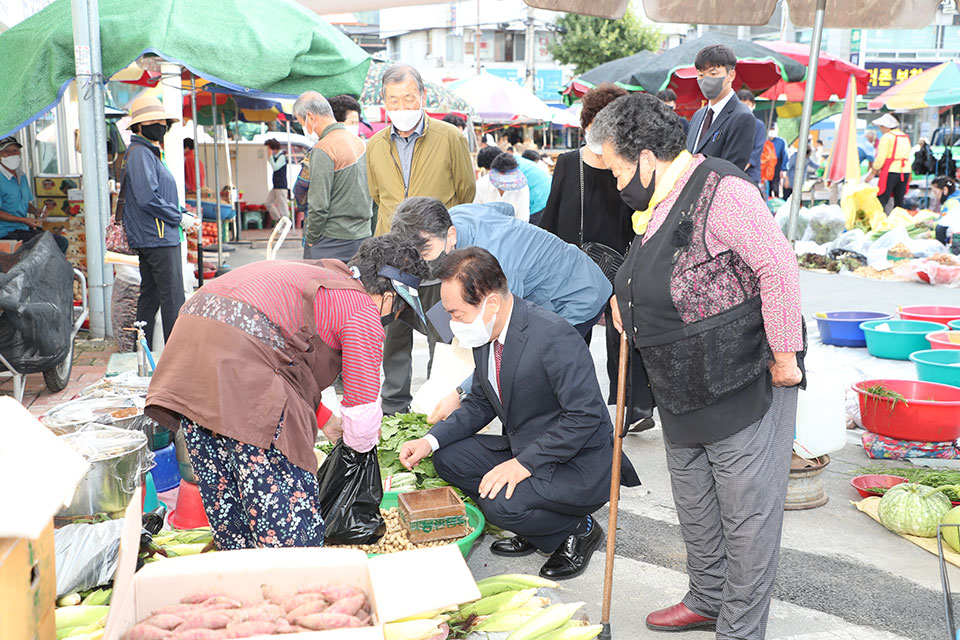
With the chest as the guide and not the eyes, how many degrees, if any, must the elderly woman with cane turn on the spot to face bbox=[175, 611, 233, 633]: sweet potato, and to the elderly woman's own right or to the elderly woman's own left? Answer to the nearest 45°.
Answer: approximately 45° to the elderly woman's own left

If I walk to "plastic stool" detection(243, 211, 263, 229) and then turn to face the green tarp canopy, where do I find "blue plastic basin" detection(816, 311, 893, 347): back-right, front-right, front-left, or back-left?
front-left

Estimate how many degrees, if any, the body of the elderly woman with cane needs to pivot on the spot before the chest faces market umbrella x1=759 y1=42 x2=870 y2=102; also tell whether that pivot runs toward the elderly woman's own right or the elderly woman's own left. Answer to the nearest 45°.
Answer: approximately 90° to the elderly woman's own right

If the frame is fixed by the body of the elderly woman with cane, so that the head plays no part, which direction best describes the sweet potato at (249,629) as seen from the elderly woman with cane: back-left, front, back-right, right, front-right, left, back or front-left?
front-left

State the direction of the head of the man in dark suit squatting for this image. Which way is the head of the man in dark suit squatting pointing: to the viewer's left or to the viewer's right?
to the viewer's left

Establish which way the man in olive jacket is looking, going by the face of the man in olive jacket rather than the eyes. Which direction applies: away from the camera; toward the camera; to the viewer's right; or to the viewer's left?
toward the camera

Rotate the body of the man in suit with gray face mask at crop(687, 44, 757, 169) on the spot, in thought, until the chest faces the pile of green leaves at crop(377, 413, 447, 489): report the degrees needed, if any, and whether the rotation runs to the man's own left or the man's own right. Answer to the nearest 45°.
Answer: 0° — they already face it

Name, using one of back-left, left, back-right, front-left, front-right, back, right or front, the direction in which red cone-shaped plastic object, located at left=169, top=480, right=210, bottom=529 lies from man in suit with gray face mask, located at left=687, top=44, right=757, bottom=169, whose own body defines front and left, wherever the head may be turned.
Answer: front

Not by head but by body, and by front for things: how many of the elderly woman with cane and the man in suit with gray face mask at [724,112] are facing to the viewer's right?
0

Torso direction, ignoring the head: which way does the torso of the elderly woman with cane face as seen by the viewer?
to the viewer's left

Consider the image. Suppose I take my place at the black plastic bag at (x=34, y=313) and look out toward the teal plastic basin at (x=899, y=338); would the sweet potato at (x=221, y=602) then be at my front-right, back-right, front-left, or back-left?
front-right

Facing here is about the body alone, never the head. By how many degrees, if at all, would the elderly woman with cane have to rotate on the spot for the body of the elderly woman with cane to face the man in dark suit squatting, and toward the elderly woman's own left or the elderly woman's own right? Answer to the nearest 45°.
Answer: approximately 45° to the elderly woman's own right

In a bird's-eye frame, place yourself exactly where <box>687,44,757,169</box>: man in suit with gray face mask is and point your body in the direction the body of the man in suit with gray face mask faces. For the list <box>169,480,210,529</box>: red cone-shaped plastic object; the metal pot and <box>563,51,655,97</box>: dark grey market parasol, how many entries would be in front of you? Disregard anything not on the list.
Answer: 2
